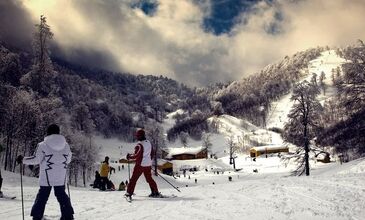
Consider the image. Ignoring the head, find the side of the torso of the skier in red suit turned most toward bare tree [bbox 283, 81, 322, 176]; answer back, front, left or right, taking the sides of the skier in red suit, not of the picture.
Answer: right

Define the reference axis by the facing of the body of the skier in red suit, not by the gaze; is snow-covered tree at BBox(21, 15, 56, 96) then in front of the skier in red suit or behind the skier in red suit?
in front

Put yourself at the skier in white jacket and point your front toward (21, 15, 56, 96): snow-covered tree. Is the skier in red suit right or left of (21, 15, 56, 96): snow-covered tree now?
right

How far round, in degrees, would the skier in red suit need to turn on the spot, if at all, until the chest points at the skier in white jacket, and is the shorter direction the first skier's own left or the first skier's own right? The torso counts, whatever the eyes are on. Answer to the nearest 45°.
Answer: approximately 90° to the first skier's own left

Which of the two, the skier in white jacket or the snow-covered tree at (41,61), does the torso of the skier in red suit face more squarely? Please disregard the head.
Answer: the snow-covered tree
